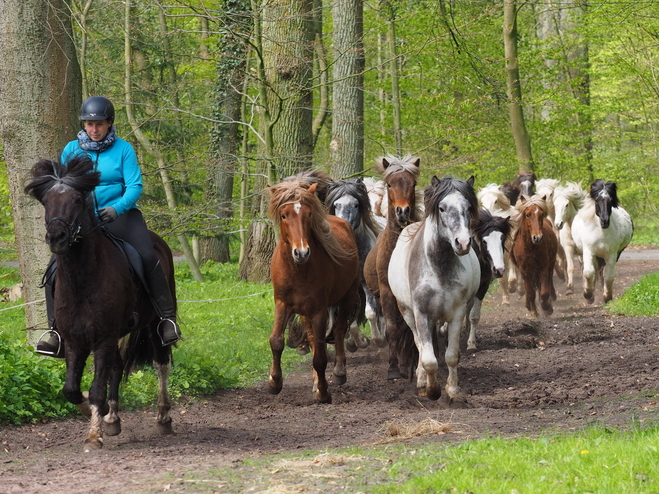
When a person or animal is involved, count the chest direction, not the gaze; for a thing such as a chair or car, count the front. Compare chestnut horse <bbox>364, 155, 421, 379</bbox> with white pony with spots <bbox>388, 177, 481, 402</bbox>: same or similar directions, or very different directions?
same or similar directions

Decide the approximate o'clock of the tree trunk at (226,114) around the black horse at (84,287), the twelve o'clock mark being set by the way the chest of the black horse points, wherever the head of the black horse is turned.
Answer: The tree trunk is roughly at 5 o'clock from the black horse.

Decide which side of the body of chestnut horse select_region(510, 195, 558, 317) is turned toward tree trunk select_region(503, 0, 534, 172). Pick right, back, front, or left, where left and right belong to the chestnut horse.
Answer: back

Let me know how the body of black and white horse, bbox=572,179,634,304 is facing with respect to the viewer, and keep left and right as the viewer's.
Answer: facing the viewer

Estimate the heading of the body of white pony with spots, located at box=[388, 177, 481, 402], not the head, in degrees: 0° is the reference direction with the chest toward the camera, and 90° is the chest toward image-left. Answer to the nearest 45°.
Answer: approximately 0°

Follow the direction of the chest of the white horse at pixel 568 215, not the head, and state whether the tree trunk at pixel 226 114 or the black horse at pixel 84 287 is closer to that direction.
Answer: the black horse

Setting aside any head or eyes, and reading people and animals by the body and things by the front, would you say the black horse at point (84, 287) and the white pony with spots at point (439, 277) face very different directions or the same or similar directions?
same or similar directions

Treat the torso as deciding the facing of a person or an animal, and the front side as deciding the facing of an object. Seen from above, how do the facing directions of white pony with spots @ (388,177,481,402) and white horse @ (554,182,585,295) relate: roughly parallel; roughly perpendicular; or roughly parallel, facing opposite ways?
roughly parallel

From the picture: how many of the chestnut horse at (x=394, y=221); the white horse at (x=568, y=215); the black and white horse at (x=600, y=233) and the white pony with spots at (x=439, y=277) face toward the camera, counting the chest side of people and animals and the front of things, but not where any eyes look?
4

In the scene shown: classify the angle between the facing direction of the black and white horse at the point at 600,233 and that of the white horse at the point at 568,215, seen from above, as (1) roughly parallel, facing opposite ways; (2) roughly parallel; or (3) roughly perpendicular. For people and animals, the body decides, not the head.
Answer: roughly parallel
